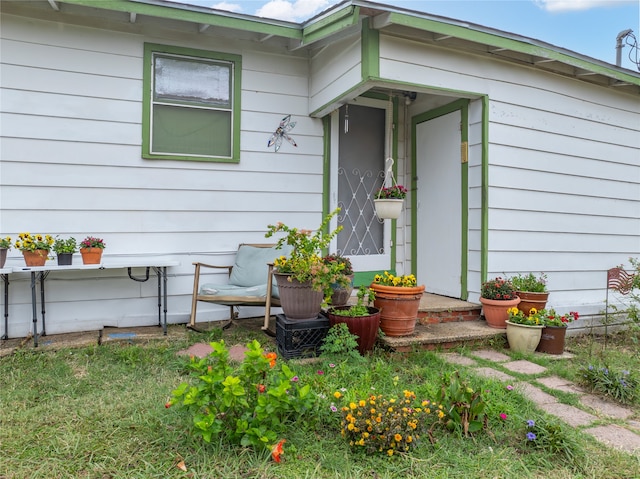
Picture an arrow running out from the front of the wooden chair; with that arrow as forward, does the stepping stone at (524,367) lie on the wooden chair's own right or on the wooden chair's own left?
on the wooden chair's own left

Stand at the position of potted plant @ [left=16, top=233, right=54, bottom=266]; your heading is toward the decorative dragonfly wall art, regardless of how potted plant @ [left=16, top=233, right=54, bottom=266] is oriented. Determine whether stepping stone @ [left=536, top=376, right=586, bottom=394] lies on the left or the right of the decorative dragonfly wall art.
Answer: right

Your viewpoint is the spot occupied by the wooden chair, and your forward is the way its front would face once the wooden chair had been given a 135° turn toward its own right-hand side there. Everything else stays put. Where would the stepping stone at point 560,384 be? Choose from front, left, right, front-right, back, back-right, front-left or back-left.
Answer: back-right

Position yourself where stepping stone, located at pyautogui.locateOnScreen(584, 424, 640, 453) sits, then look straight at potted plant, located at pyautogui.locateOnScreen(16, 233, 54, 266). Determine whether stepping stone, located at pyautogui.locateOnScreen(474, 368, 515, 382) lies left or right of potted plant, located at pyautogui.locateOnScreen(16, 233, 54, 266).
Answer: right

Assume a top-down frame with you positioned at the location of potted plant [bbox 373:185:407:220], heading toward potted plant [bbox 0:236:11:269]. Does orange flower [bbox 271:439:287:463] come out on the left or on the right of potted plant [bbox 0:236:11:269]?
left

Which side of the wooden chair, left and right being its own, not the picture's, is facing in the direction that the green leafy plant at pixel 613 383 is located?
left

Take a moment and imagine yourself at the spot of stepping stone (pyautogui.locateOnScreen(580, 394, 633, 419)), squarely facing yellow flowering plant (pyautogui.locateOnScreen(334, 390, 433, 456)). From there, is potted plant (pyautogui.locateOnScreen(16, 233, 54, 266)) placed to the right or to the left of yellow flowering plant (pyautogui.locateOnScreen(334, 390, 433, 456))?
right

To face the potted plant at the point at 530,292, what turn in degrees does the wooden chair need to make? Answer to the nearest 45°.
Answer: approximately 135° to its left

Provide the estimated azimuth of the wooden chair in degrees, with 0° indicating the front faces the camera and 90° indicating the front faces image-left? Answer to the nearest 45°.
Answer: approximately 45°

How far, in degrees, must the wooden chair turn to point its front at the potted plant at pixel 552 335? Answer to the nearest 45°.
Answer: approximately 135° to its left
